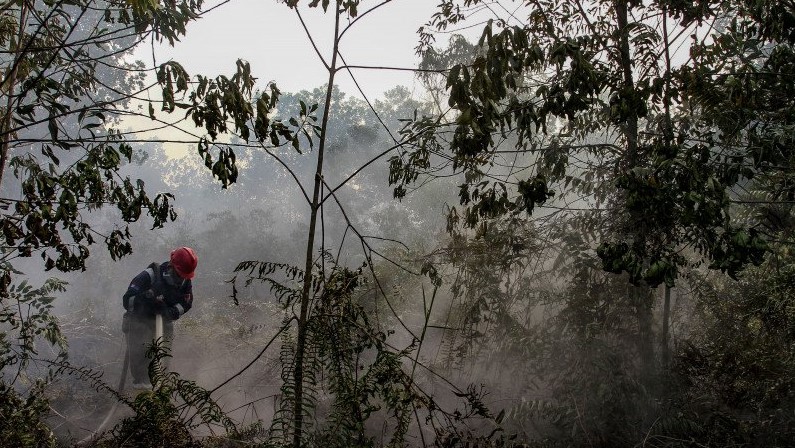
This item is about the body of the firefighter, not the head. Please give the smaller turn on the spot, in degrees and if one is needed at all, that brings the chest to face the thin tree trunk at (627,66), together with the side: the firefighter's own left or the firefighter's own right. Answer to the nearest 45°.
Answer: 0° — they already face it

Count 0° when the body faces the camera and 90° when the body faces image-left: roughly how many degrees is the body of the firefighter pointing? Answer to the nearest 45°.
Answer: approximately 315°
